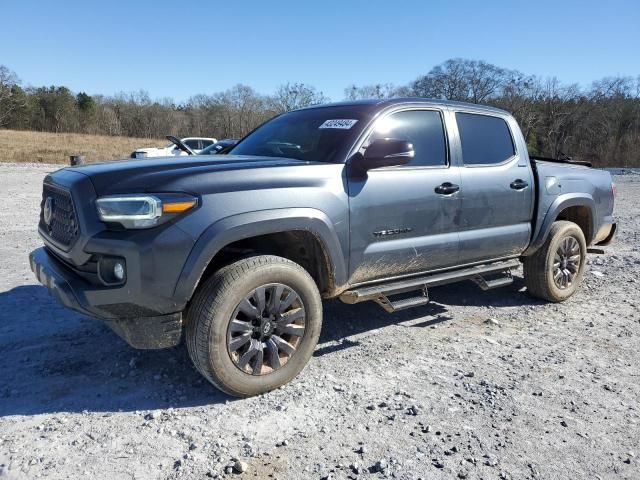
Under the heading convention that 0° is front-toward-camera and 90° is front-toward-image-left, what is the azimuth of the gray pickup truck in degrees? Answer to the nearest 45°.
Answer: approximately 45°
